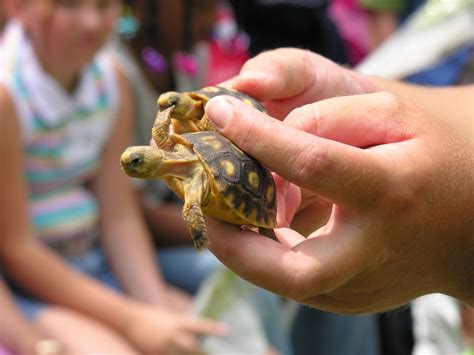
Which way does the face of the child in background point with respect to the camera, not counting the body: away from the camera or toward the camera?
toward the camera

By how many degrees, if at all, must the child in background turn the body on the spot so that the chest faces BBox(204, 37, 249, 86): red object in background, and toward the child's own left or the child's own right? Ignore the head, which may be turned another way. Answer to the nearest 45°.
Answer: approximately 135° to the child's own left

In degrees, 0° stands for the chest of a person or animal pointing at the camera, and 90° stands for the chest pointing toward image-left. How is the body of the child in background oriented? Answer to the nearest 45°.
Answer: approximately 315°

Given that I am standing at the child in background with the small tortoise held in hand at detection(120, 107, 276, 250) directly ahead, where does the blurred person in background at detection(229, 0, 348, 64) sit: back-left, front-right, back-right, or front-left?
back-left

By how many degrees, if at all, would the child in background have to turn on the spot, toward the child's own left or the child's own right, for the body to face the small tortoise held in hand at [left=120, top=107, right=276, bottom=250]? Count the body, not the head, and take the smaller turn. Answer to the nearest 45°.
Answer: approximately 45° to the child's own right

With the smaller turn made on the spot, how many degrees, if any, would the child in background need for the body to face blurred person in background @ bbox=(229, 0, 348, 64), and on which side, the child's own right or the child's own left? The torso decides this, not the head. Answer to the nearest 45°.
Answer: approximately 90° to the child's own left
